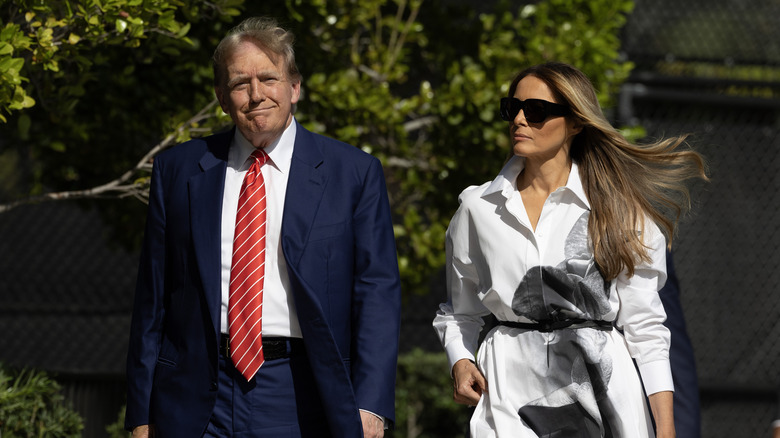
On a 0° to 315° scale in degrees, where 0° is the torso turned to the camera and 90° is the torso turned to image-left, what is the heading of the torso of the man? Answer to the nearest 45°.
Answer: approximately 0°

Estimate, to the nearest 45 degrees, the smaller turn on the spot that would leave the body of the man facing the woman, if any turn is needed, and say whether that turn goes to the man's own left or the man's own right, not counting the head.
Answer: approximately 90° to the man's own left
